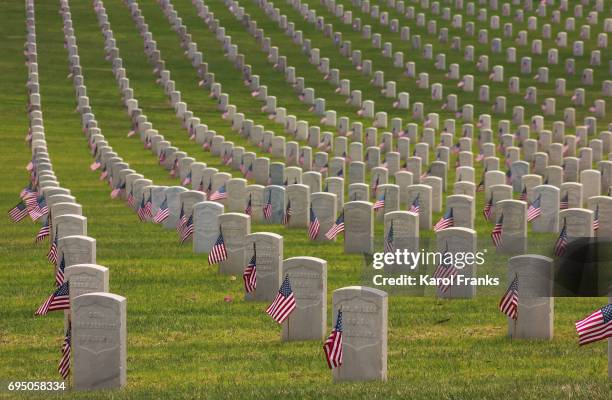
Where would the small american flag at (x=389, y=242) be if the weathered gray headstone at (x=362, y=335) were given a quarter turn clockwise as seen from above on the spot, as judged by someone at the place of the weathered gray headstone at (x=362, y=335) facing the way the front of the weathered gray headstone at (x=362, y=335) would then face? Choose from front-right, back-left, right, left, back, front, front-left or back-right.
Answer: right

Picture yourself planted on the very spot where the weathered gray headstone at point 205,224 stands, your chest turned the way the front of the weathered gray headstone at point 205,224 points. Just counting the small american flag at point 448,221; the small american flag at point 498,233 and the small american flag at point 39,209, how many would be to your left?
2

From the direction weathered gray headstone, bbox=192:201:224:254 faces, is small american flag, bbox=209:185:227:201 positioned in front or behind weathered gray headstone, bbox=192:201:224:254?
behind

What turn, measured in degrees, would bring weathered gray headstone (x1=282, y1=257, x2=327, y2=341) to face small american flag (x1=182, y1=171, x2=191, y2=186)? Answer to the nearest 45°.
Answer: approximately 180°

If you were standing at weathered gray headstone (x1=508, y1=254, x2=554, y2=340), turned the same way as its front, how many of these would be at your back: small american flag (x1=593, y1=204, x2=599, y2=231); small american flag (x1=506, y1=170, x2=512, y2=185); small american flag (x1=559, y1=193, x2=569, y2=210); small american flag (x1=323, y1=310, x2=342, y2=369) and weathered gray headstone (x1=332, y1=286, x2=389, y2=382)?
3

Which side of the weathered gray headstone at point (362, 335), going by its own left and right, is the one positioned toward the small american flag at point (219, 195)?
back

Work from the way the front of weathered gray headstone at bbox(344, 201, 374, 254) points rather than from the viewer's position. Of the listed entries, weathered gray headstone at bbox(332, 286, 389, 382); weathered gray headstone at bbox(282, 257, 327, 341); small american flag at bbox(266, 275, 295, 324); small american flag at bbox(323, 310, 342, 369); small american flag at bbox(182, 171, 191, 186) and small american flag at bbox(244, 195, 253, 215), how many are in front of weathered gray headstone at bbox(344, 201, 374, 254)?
4

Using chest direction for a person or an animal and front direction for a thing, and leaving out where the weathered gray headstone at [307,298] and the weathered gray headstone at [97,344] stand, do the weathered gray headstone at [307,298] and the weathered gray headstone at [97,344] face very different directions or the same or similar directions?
same or similar directions

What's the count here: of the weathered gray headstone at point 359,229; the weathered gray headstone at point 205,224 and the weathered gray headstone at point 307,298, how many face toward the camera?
3

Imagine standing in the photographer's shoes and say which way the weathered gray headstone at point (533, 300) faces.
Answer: facing the viewer

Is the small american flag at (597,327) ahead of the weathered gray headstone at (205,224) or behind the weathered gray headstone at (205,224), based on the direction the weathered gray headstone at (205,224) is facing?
ahead

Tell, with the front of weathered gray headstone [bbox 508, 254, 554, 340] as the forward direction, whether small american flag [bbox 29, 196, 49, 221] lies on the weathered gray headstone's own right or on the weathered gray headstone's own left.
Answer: on the weathered gray headstone's own right
